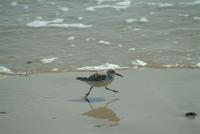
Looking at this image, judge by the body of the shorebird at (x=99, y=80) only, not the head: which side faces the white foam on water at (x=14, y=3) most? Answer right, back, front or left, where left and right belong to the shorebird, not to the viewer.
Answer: left

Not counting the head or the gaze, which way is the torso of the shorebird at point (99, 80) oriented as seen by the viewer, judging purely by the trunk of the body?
to the viewer's right
